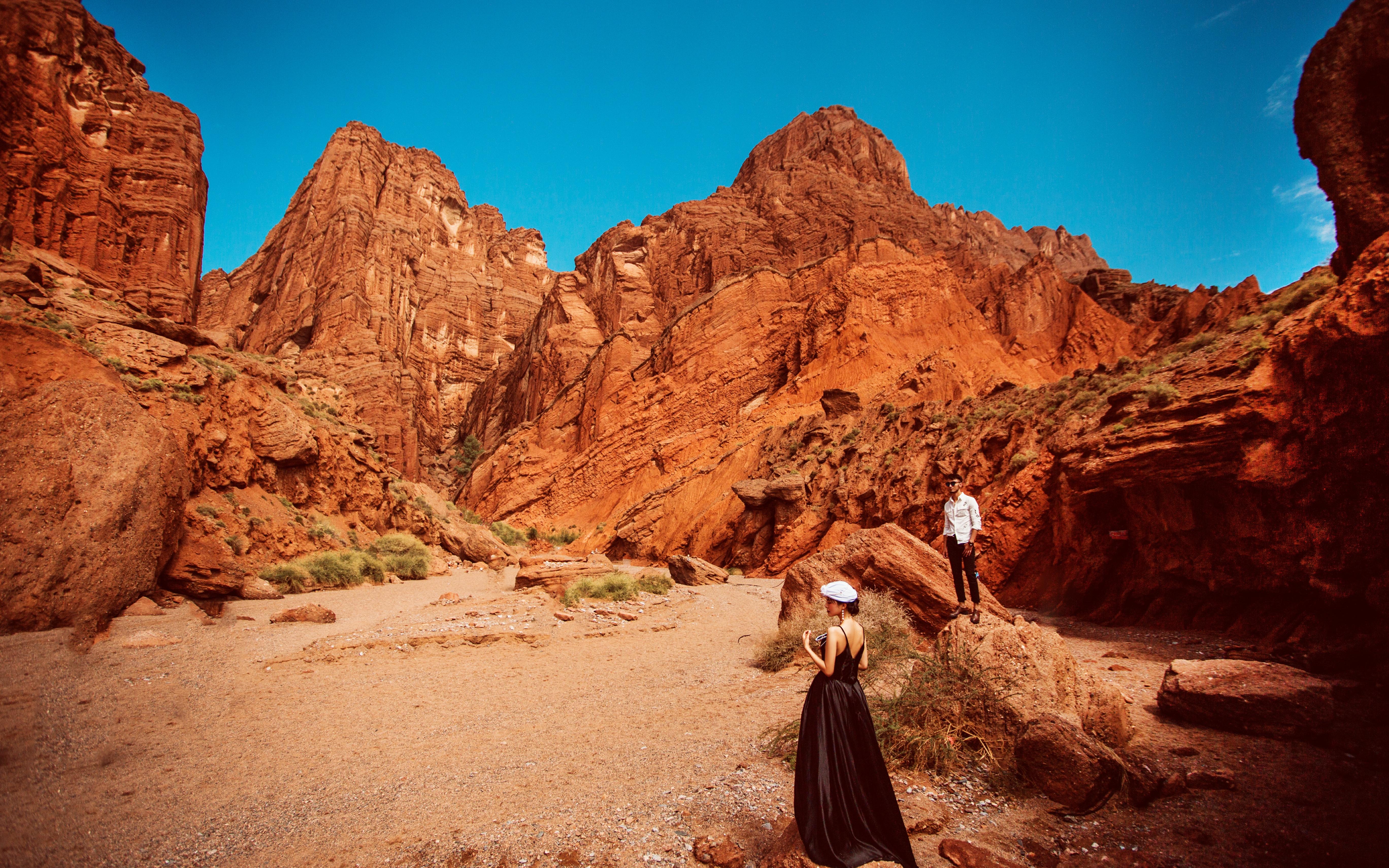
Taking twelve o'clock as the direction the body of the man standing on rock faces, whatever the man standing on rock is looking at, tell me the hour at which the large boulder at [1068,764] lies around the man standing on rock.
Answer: The large boulder is roughly at 10 o'clock from the man standing on rock.

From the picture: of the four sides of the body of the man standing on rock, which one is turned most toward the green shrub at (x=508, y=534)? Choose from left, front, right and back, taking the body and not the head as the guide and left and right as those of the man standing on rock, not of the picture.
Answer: right

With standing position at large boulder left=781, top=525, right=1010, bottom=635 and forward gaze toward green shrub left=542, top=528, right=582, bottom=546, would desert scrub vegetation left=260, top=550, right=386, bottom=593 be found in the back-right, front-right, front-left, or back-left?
front-left

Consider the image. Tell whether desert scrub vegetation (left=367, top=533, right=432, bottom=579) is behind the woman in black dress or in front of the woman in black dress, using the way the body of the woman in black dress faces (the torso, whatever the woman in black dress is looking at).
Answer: in front

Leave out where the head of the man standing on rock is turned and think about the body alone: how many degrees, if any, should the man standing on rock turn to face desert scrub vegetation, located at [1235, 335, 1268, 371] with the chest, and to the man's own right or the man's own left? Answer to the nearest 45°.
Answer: approximately 180°

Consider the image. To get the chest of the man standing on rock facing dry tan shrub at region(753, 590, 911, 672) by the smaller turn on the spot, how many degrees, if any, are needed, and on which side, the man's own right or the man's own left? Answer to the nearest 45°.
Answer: approximately 45° to the man's own right

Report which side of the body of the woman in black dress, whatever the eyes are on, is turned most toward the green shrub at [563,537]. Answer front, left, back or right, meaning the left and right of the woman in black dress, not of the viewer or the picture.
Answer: front

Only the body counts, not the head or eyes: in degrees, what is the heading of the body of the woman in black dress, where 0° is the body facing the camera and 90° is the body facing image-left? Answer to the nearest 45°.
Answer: approximately 135°

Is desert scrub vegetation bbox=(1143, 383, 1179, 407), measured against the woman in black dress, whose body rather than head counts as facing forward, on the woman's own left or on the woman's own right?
on the woman's own right

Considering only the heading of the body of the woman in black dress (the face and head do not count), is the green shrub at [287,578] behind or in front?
in front

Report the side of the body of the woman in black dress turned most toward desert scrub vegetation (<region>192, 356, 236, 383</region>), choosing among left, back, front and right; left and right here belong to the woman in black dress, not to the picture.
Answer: front

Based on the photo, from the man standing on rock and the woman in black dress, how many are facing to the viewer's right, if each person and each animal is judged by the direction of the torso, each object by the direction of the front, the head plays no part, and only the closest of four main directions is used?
0

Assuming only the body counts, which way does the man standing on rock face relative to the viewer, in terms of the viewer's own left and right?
facing the viewer and to the left of the viewer
